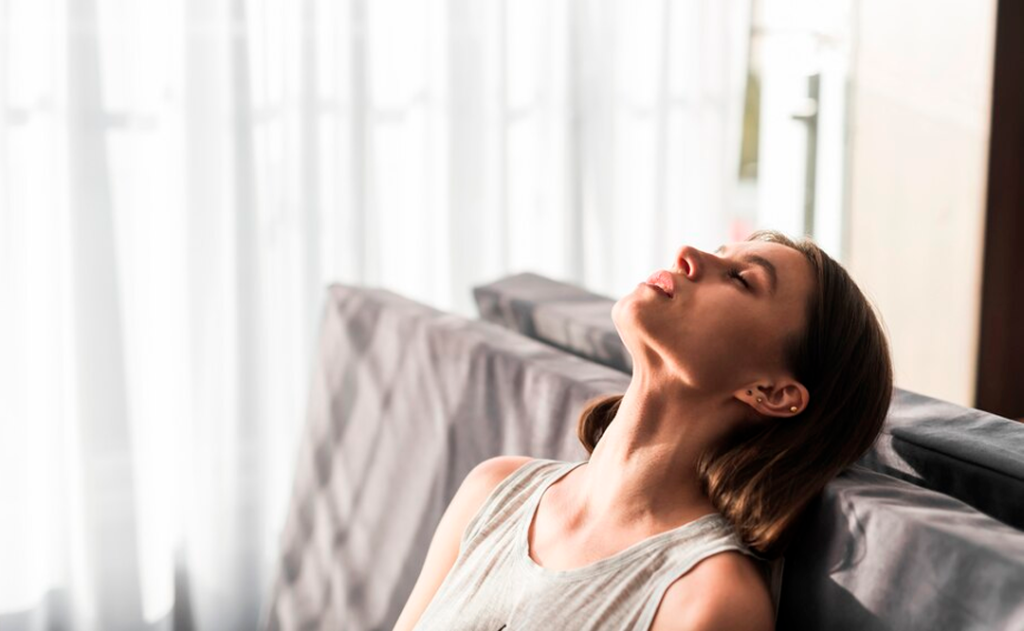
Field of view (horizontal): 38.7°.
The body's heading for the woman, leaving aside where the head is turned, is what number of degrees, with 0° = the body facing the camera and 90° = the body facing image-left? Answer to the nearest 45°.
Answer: approximately 45°

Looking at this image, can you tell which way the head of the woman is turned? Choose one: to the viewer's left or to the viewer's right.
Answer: to the viewer's left
